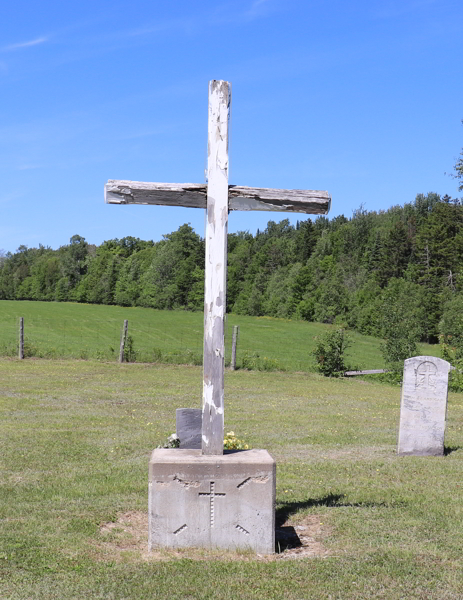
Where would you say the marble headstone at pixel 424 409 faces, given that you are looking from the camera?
facing the viewer

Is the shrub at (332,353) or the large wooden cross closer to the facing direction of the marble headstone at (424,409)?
the large wooden cross

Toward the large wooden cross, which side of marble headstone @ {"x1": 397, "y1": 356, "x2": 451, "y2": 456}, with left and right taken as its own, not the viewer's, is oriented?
front

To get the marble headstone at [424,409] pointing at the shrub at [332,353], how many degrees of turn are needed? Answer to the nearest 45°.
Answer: approximately 180°

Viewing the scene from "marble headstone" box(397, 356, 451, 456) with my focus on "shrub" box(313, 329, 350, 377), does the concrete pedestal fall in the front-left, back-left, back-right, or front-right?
back-left
